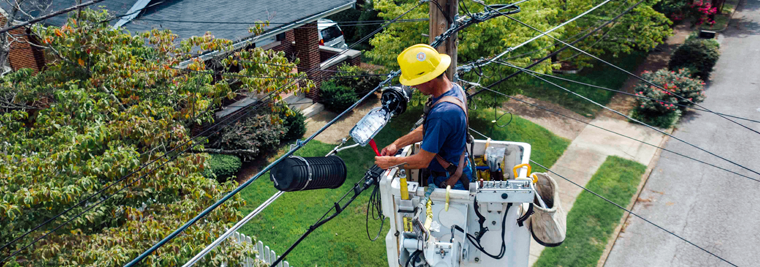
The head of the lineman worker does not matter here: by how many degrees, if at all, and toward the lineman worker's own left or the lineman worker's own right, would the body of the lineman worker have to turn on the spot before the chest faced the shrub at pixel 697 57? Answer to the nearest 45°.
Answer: approximately 135° to the lineman worker's own right

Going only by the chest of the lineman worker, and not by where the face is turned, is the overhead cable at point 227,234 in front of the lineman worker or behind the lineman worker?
in front

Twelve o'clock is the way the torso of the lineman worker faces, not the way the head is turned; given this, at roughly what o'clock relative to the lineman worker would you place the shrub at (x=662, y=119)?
The shrub is roughly at 4 o'clock from the lineman worker.

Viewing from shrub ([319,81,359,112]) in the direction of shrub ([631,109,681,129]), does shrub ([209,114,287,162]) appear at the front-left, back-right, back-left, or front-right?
back-right

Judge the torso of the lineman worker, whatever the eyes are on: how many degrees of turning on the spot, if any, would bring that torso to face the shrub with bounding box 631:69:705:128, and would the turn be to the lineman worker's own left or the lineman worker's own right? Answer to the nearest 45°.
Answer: approximately 135° to the lineman worker's own right

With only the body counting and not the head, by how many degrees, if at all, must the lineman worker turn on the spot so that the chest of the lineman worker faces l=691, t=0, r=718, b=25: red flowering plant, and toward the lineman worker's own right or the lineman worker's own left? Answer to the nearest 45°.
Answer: approximately 135° to the lineman worker's own right

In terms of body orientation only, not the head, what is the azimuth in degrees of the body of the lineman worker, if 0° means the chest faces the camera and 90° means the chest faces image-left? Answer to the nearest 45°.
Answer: approximately 90°

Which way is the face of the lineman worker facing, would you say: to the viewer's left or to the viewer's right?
to the viewer's left

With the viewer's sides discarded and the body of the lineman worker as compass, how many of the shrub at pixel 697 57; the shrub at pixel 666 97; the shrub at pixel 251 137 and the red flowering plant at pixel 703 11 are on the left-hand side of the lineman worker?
0

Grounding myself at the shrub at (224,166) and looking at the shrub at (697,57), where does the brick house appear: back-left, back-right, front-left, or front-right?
front-left

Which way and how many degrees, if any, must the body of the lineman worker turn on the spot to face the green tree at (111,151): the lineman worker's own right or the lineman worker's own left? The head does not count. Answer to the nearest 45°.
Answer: approximately 45° to the lineman worker's own right

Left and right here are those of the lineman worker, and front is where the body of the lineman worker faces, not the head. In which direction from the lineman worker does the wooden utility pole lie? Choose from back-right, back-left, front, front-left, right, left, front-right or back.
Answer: right
